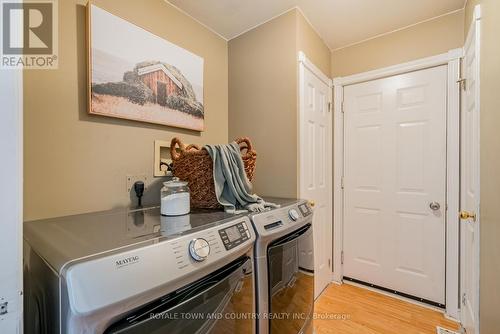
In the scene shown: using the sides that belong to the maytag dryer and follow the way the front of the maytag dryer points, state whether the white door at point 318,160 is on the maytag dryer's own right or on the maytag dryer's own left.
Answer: on the maytag dryer's own left

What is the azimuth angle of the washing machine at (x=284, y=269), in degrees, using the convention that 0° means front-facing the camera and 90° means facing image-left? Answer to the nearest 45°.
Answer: approximately 315°

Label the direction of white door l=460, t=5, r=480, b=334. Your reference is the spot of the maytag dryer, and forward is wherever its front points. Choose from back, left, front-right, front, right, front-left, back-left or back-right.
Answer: front-left

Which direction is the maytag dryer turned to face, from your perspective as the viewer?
facing the viewer and to the right of the viewer

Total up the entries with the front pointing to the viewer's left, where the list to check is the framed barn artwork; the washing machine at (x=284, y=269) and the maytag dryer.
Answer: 0

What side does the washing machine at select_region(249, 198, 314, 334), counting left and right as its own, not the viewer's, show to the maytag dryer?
right

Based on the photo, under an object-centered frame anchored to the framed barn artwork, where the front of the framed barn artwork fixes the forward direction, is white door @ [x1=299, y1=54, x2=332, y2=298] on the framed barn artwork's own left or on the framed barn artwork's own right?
on the framed barn artwork's own left

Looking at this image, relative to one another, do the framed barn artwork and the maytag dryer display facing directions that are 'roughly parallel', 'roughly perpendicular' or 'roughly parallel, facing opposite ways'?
roughly parallel

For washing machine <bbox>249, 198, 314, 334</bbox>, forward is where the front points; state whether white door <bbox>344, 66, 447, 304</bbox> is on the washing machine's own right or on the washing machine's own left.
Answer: on the washing machine's own left
